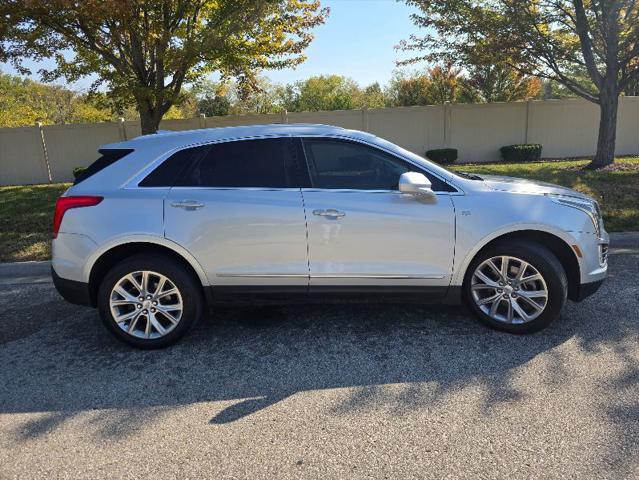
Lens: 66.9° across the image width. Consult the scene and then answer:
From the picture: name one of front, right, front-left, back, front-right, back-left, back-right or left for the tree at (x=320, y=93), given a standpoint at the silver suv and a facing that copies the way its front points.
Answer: left

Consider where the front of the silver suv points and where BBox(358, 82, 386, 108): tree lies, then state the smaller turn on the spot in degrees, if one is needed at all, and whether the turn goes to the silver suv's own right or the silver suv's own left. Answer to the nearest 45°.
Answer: approximately 90° to the silver suv's own left

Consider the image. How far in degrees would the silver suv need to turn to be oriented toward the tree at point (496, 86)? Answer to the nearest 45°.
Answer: approximately 90° to its left

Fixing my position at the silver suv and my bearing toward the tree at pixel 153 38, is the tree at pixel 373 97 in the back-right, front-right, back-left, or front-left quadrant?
front-right

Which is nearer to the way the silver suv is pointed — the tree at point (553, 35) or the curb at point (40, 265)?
the tree

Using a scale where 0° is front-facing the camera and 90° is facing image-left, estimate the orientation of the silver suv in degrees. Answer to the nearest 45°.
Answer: approximately 270°

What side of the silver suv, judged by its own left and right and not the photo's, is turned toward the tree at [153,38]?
left

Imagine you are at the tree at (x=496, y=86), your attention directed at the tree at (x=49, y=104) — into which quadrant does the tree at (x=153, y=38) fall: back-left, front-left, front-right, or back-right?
front-left

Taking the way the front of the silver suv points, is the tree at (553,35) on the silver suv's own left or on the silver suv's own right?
on the silver suv's own left
